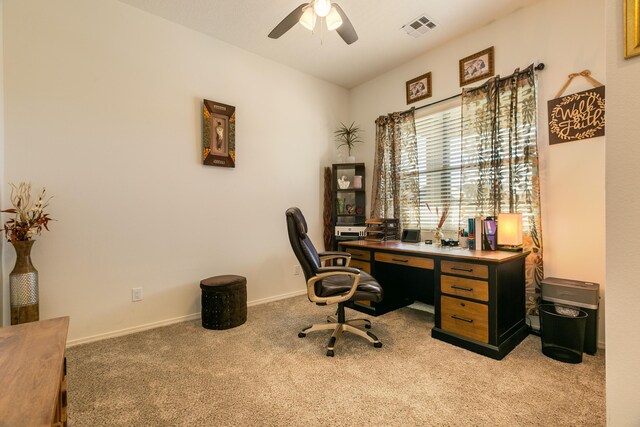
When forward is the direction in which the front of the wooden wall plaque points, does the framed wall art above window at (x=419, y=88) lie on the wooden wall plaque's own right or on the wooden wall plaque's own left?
on the wooden wall plaque's own right

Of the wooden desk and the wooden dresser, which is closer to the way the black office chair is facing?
the wooden desk

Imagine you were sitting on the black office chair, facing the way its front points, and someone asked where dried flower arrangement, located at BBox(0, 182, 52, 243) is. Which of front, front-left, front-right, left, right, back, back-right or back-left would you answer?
back

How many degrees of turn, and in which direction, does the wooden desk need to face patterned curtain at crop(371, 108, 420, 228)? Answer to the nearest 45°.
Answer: approximately 90° to its right

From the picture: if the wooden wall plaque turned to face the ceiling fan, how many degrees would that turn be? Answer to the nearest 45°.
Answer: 0° — it already faces it

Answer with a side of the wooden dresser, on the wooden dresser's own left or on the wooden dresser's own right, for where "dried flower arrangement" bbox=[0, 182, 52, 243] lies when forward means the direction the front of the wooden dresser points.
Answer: on the wooden dresser's own left

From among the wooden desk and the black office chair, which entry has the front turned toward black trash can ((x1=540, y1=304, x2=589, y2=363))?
the black office chair

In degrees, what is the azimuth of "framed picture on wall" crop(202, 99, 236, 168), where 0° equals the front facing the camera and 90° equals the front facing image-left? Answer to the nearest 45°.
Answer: approximately 315°

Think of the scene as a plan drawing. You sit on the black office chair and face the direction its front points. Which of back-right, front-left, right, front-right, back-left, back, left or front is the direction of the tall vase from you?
back
